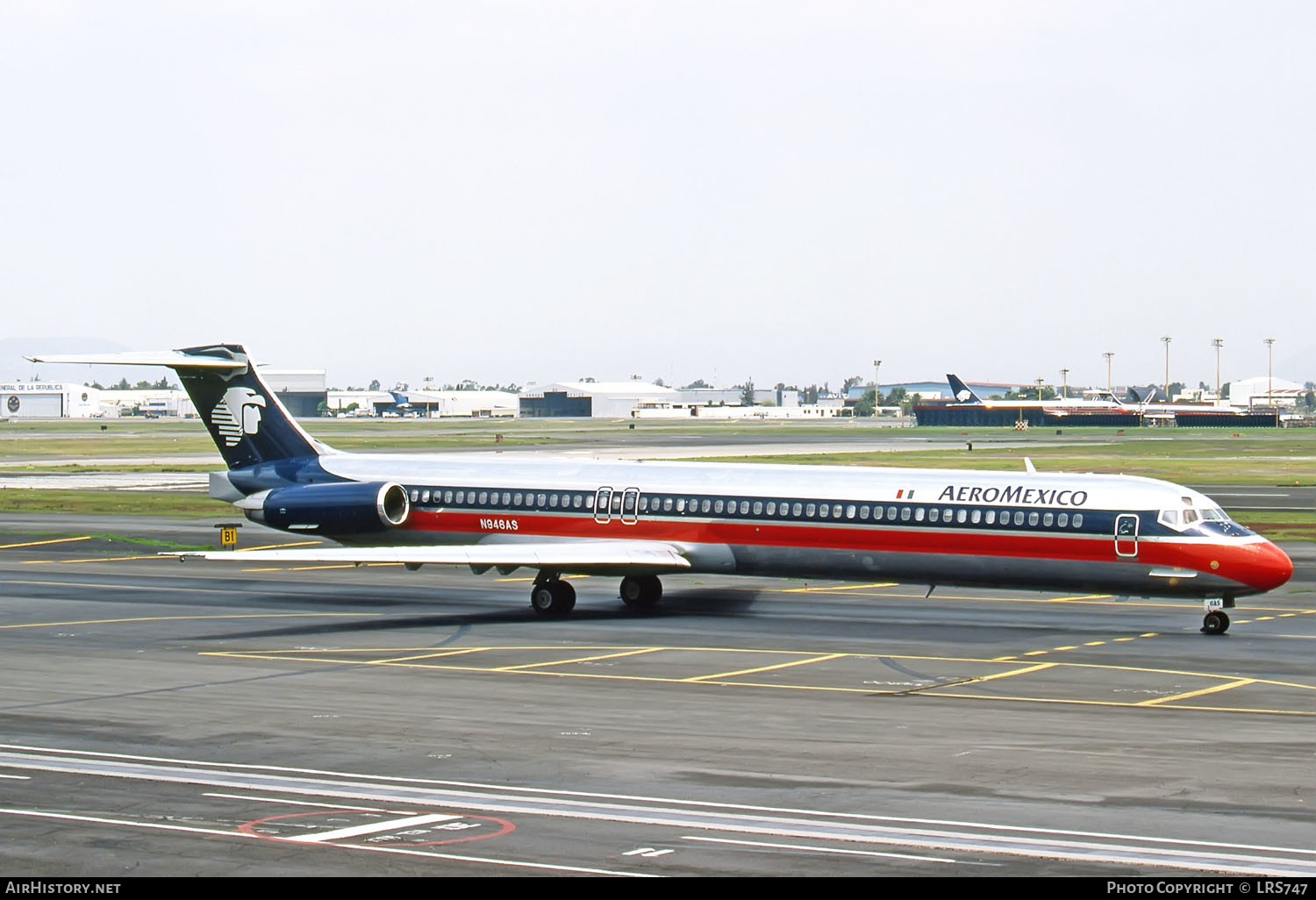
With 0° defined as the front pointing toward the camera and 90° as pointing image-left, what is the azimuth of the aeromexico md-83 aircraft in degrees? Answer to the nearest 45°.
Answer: approximately 315°
